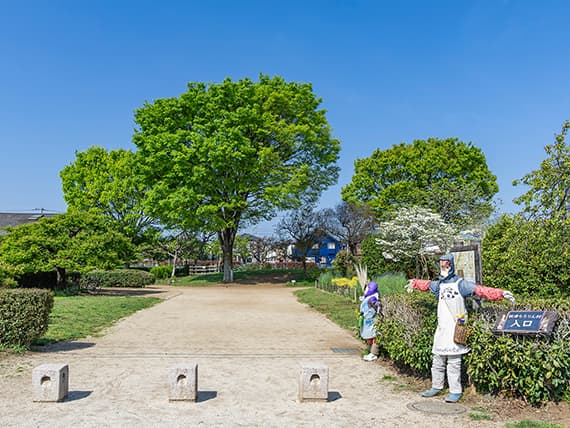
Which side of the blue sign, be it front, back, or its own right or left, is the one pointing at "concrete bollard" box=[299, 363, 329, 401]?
right

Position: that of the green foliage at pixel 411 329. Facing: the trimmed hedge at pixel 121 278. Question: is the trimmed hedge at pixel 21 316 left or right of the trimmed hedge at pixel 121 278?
left

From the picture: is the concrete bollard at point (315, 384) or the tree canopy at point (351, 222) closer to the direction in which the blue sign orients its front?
the concrete bollard

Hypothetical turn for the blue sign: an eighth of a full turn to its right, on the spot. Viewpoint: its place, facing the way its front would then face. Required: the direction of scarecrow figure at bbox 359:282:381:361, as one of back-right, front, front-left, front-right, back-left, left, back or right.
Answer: right

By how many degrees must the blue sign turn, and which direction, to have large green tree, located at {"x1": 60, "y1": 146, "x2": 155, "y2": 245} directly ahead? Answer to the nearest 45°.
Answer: approximately 135° to its right

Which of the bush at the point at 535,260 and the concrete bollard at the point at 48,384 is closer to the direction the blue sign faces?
the concrete bollard

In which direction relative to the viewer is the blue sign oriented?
toward the camera

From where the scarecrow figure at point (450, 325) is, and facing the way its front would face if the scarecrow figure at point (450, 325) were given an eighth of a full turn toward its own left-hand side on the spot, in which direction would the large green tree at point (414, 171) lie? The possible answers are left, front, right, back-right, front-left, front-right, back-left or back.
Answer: back

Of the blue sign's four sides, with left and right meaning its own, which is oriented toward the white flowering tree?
back

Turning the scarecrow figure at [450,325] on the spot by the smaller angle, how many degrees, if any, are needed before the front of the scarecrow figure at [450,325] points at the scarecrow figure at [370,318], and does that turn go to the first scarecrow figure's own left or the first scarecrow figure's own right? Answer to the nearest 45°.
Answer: approximately 90° to the first scarecrow figure's own right

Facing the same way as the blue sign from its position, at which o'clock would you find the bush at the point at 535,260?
The bush is roughly at 6 o'clock from the blue sign.

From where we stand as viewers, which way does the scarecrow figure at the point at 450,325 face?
facing the viewer and to the left of the viewer

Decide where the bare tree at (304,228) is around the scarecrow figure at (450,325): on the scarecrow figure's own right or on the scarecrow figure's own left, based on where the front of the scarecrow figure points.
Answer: on the scarecrow figure's own right

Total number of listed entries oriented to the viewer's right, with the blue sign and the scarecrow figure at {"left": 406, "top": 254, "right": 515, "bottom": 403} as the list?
0
